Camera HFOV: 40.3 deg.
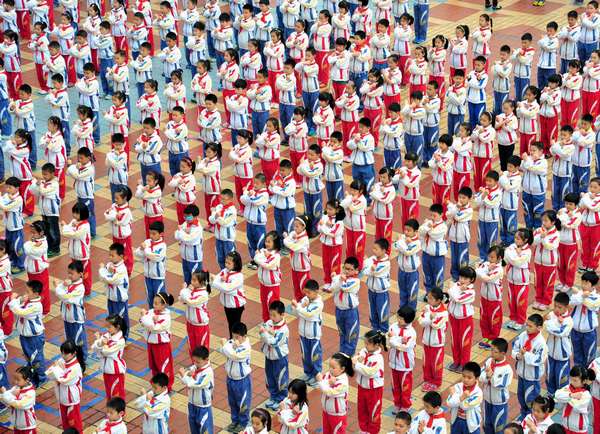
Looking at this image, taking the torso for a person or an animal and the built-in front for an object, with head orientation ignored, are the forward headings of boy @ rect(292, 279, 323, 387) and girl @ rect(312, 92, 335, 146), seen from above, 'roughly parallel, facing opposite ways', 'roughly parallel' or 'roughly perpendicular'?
roughly parallel

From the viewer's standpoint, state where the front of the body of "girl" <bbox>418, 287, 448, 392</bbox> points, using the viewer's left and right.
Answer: facing the viewer and to the left of the viewer

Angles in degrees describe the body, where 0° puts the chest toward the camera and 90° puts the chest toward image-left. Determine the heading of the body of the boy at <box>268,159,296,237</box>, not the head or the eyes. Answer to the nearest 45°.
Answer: approximately 45°

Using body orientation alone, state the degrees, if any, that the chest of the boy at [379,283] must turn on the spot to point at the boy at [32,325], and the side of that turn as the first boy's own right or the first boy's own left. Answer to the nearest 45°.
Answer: approximately 45° to the first boy's own right

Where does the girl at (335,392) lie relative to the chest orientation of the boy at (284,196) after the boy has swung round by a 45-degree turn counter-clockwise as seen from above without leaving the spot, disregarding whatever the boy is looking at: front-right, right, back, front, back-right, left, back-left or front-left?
front

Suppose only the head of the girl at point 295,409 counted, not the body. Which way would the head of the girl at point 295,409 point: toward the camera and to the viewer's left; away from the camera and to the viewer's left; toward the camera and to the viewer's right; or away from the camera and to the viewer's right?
toward the camera and to the viewer's left

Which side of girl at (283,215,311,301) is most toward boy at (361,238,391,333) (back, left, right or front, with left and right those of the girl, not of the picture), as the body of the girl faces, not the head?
left

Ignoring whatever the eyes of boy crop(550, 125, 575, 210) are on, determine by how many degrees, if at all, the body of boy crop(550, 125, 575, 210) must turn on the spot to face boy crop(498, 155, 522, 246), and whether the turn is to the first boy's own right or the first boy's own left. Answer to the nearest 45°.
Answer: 0° — they already face them

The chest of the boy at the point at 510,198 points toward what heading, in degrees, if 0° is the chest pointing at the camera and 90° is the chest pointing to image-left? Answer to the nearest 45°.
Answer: approximately 45°

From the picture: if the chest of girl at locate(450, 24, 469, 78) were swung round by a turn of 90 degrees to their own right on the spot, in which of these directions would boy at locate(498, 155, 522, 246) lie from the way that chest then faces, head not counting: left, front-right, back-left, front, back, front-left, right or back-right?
back-left

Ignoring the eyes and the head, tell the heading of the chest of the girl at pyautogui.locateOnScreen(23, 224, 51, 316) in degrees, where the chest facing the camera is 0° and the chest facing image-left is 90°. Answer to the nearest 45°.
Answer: approximately 45°

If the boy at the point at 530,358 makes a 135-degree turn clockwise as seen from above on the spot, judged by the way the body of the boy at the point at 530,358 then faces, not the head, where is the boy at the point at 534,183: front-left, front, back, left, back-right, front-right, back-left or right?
front

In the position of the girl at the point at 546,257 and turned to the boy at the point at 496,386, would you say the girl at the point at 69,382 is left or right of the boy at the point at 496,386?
right

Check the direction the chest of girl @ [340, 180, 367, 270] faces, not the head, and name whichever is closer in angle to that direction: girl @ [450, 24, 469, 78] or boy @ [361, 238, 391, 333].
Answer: the boy

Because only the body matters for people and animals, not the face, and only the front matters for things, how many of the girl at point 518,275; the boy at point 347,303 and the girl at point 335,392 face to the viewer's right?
0

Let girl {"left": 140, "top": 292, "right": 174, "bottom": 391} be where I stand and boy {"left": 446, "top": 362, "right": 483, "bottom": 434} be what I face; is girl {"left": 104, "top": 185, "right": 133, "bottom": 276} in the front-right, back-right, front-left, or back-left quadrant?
back-left

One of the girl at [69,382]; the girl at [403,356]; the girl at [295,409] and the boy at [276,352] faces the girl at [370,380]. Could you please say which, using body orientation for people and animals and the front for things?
the girl at [403,356]

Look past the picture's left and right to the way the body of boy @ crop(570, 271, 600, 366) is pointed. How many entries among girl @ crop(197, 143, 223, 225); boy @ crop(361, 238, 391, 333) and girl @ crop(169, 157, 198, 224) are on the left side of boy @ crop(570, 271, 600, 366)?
0

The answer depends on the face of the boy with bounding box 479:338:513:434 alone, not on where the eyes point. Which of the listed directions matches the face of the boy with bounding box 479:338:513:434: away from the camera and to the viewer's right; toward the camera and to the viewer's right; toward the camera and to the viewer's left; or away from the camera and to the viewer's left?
toward the camera and to the viewer's left

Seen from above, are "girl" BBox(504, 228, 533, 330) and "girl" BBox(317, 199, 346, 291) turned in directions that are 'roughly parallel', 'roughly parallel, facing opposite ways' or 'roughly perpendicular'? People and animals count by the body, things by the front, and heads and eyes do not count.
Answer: roughly parallel
